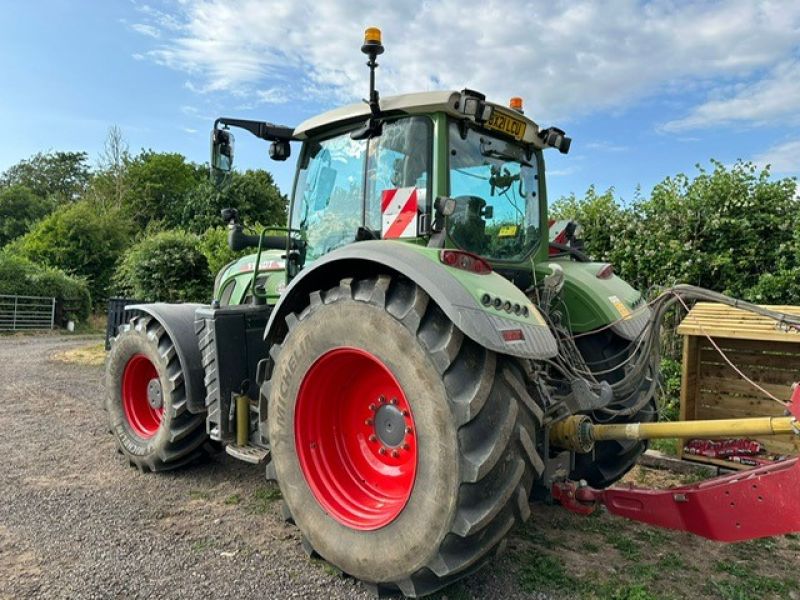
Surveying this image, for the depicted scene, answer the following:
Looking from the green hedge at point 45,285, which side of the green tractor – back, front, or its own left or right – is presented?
front

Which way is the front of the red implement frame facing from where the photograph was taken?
facing to the left of the viewer

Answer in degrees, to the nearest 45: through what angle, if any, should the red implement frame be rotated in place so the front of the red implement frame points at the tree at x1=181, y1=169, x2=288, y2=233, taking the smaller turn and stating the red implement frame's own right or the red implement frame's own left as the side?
approximately 45° to the red implement frame's own right

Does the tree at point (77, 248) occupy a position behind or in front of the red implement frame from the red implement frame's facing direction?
in front

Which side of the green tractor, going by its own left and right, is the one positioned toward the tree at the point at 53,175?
front

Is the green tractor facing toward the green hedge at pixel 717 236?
no

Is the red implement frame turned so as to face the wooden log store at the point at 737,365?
no

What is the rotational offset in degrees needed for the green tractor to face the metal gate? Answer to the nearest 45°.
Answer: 0° — it already faces it

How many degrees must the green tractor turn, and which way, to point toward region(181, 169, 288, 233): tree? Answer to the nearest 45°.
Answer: approximately 45° to its right

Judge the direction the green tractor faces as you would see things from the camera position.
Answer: facing away from the viewer and to the left of the viewer

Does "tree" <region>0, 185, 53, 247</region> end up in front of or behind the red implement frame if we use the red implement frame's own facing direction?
in front

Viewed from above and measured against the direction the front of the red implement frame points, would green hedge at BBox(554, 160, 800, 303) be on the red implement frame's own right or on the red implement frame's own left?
on the red implement frame's own right

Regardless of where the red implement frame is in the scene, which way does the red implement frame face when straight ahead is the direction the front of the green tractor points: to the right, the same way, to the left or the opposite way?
the same way
